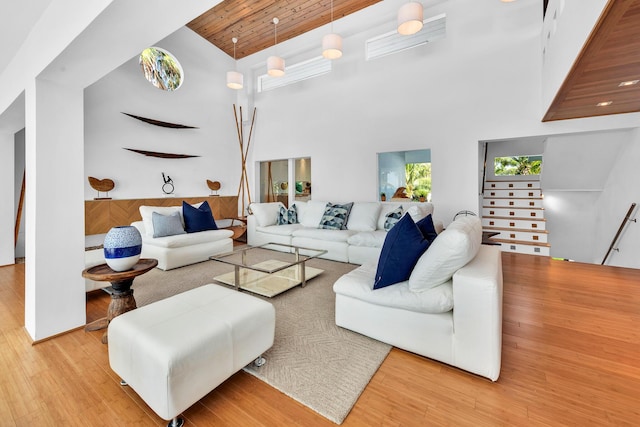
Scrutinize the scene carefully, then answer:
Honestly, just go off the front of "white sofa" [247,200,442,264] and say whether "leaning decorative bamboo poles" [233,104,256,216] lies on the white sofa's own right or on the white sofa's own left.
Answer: on the white sofa's own right

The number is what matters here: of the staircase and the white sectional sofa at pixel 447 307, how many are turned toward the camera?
1

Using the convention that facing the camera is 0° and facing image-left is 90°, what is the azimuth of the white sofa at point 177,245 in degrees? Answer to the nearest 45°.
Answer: approximately 315°

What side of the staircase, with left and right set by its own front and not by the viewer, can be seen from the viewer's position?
front

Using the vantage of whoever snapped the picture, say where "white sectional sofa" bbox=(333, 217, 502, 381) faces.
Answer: facing away from the viewer and to the left of the viewer

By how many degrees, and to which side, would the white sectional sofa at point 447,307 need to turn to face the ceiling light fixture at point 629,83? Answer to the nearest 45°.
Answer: approximately 90° to its right

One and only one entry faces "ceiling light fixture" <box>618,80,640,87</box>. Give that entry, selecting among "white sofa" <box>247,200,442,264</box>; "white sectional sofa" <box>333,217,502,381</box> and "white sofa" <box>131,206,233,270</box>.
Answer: "white sofa" <box>131,206,233,270</box>

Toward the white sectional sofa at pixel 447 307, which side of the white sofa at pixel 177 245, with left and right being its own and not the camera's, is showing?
front

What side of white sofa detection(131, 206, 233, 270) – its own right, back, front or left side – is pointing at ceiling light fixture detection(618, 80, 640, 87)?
front

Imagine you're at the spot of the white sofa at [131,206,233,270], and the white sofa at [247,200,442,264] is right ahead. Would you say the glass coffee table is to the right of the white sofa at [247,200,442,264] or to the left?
right

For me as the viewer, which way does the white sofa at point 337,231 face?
facing the viewer and to the left of the viewer

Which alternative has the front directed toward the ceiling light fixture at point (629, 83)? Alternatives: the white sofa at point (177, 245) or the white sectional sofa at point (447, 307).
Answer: the white sofa

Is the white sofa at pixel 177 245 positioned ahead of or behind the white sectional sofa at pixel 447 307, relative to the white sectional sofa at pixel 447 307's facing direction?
ahead
